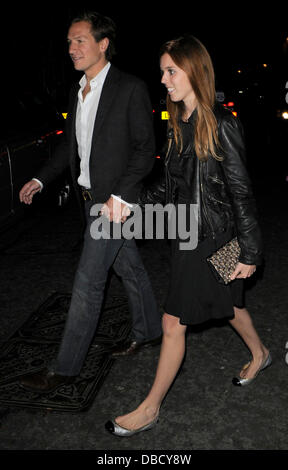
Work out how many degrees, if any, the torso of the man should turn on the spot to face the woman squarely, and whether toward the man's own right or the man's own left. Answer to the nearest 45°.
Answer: approximately 90° to the man's own left

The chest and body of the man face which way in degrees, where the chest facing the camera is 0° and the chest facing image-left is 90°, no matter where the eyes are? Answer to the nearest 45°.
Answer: approximately 45°

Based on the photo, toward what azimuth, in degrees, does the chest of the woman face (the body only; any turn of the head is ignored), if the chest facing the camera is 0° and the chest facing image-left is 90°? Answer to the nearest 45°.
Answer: approximately 45°

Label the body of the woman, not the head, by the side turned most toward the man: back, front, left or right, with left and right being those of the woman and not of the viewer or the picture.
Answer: right
